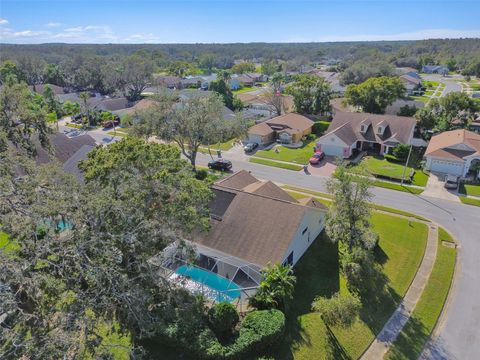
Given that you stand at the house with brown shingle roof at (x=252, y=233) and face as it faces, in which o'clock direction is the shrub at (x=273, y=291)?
The shrub is roughly at 4 o'clock from the house with brown shingle roof.

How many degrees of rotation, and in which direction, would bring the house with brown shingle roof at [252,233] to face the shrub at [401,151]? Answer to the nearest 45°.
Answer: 0° — it already faces it

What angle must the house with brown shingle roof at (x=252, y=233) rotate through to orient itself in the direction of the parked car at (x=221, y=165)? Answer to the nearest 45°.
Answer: approximately 45° to its left

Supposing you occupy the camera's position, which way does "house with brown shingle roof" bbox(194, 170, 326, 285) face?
facing away from the viewer and to the right of the viewer

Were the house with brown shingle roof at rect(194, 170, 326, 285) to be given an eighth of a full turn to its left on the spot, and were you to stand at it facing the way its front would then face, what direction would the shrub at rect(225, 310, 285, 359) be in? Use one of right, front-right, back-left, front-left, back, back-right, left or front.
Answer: back

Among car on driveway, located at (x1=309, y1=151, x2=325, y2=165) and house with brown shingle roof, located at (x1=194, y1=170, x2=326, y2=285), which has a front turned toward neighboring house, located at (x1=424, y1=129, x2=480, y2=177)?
the house with brown shingle roof

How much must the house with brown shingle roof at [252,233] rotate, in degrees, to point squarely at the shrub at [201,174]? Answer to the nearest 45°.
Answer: approximately 45° to its left

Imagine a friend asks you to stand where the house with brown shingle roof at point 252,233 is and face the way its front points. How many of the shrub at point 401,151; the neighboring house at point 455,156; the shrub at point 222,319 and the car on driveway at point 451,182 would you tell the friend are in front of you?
3

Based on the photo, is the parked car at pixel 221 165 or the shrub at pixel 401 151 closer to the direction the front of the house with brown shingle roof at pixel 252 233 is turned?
the shrub

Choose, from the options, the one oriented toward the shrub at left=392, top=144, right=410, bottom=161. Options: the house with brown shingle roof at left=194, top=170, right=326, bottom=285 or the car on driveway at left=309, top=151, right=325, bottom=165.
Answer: the house with brown shingle roof
